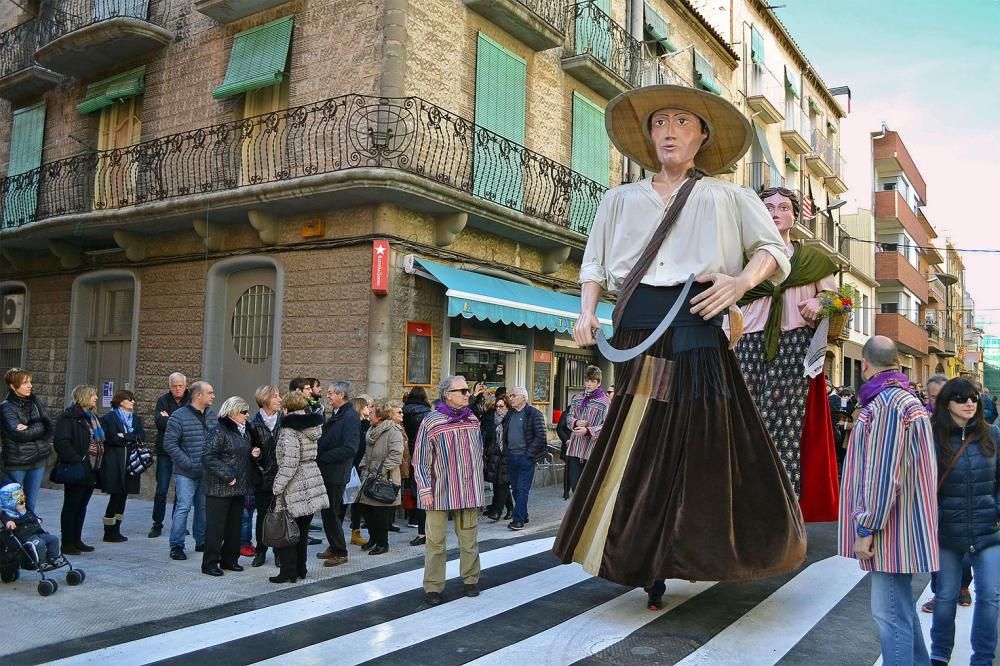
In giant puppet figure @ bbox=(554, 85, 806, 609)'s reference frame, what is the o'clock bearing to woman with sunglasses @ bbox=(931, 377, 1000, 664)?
The woman with sunglasses is roughly at 9 o'clock from the giant puppet figure.

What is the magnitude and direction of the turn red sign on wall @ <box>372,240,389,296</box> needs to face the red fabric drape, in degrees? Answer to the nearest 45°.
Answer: approximately 45° to its left

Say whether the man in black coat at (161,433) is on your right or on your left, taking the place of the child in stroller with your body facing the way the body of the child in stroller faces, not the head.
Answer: on your left

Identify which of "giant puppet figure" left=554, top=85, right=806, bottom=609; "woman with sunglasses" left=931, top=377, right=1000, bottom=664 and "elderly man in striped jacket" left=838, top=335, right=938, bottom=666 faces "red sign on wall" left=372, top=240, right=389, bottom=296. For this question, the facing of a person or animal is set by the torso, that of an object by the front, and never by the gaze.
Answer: the elderly man in striped jacket

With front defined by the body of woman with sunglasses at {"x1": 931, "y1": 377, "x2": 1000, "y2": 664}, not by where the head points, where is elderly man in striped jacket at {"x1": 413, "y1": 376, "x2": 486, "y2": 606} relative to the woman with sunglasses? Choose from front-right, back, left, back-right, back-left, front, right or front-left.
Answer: right

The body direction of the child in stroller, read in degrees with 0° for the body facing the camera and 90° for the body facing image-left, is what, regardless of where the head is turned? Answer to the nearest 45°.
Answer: approximately 315°

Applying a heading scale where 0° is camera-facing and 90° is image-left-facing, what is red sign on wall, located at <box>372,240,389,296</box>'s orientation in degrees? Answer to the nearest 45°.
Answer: approximately 0°

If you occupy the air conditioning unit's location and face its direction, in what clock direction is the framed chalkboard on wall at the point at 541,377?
The framed chalkboard on wall is roughly at 9 o'clock from the air conditioning unit.

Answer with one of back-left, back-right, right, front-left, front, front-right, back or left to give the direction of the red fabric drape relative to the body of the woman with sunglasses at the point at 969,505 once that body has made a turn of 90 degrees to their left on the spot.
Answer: back-left
